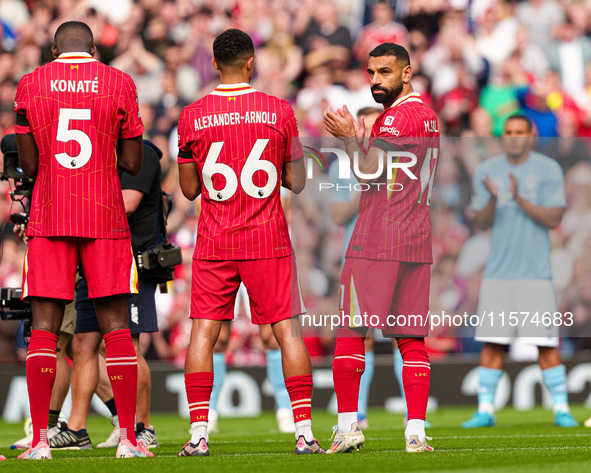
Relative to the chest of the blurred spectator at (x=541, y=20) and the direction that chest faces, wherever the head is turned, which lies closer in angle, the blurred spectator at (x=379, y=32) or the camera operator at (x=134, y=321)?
the camera operator

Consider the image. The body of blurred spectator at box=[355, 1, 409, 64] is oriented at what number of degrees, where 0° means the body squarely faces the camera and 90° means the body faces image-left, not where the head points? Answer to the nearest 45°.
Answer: approximately 0°

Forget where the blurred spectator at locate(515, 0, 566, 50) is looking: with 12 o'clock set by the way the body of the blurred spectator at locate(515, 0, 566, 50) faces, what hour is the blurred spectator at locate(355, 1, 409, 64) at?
the blurred spectator at locate(355, 1, 409, 64) is roughly at 2 o'clock from the blurred spectator at locate(515, 0, 566, 50).

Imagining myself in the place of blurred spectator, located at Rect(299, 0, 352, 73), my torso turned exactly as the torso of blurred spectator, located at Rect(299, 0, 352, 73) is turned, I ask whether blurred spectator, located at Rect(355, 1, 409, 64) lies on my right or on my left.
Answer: on my left

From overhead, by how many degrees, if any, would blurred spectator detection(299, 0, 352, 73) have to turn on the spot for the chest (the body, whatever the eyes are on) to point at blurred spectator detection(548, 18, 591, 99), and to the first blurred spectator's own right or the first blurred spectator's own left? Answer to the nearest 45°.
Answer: approximately 90° to the first blurred spectator's own left

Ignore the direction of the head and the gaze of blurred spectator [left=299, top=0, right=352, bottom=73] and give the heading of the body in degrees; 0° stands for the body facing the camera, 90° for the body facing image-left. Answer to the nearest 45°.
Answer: approximately 0°
